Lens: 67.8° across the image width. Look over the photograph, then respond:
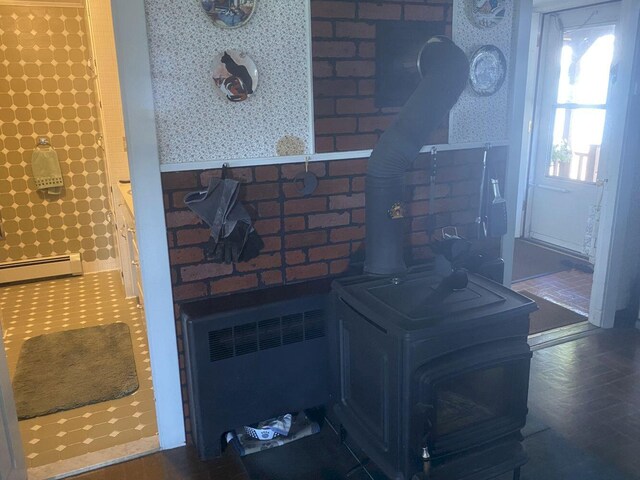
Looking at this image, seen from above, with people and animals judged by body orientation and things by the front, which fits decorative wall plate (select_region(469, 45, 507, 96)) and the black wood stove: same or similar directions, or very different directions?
same or similar directions

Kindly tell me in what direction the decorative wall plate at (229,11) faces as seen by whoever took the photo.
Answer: facing the viewer

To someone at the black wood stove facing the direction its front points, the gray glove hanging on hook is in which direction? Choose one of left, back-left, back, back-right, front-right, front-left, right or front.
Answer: back-right

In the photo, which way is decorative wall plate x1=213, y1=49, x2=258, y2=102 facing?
toward the camera

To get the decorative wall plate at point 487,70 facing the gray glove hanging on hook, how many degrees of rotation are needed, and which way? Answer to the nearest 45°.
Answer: approximately 90° to its right

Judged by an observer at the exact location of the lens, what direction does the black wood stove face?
facing the viewer and to the right of the viewer

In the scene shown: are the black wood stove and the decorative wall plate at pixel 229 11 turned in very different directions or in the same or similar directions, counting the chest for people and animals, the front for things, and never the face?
same or similar directions

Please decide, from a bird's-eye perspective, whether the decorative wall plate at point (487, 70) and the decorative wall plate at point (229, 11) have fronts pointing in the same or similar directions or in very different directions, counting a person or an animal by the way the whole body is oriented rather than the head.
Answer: same or similar directions
